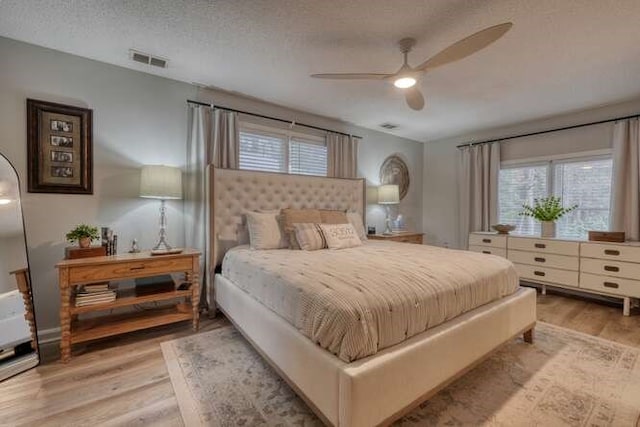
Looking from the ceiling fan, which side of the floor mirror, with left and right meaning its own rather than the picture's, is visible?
front

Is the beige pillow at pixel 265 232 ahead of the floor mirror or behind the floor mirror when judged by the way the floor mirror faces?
ahead

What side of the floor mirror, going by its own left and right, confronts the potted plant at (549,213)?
front

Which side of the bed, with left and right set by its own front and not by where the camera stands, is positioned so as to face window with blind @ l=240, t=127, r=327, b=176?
back

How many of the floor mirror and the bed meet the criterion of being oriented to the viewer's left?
0

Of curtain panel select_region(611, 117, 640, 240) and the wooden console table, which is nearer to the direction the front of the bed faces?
the curtain panel

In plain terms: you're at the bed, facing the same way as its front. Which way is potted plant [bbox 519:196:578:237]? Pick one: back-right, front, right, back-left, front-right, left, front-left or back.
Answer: left

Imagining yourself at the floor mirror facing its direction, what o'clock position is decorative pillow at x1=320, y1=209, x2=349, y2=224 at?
The decorative pillow is roughly at 11 o'clock from the floor mirror.

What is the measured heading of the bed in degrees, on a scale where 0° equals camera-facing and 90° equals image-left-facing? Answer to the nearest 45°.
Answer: approximately 315°

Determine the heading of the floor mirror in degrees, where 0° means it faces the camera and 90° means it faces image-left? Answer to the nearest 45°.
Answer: approximately 315°

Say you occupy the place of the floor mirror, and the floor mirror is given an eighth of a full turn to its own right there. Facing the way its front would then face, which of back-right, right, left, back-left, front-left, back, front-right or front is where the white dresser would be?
front-left

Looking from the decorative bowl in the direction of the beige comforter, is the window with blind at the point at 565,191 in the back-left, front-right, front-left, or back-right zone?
back-left

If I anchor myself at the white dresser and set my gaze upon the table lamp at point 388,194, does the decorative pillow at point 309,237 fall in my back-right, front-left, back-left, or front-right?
front-left

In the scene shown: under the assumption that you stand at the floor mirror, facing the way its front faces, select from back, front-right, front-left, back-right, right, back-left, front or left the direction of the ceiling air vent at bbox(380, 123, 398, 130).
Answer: front-left

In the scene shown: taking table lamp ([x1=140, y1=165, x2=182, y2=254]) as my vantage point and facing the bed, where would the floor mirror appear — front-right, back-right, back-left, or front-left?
back-right
